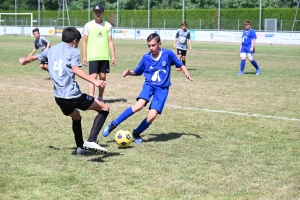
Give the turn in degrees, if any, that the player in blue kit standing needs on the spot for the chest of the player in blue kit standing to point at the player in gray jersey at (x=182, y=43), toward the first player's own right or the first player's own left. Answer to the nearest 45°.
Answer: approximately 90° to the first player's own right

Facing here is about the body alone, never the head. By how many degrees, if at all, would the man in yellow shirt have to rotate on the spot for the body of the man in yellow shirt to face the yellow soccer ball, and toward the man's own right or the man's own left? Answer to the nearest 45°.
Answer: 0° — they already face it

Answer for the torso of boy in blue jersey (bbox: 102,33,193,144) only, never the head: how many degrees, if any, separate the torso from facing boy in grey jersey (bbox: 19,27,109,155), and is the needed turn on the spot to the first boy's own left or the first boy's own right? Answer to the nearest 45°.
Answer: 0° — they already face them

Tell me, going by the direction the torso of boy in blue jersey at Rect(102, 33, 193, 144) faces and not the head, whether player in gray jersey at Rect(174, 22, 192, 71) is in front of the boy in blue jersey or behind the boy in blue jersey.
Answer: behind

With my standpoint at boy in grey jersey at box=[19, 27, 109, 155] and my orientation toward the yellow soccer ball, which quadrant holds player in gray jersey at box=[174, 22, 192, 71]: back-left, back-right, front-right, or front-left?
front-left

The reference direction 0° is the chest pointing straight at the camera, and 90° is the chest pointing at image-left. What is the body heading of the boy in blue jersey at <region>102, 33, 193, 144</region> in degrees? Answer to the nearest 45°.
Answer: approximately 45°

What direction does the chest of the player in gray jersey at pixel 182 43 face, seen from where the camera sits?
toward the camera

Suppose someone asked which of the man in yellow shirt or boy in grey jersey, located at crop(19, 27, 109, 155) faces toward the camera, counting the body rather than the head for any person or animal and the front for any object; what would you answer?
the man in yellow shirt

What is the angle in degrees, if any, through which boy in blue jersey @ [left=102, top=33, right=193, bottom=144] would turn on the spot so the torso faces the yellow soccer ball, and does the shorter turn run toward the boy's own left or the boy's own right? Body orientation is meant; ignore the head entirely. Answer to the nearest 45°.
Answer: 0° — they already face it

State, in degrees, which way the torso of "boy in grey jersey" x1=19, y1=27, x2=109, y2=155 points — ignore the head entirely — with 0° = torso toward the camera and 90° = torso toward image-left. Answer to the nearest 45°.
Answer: approximately 225°

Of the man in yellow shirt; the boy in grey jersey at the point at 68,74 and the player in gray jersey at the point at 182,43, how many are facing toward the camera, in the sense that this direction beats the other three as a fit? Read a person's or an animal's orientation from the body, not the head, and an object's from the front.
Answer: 2
